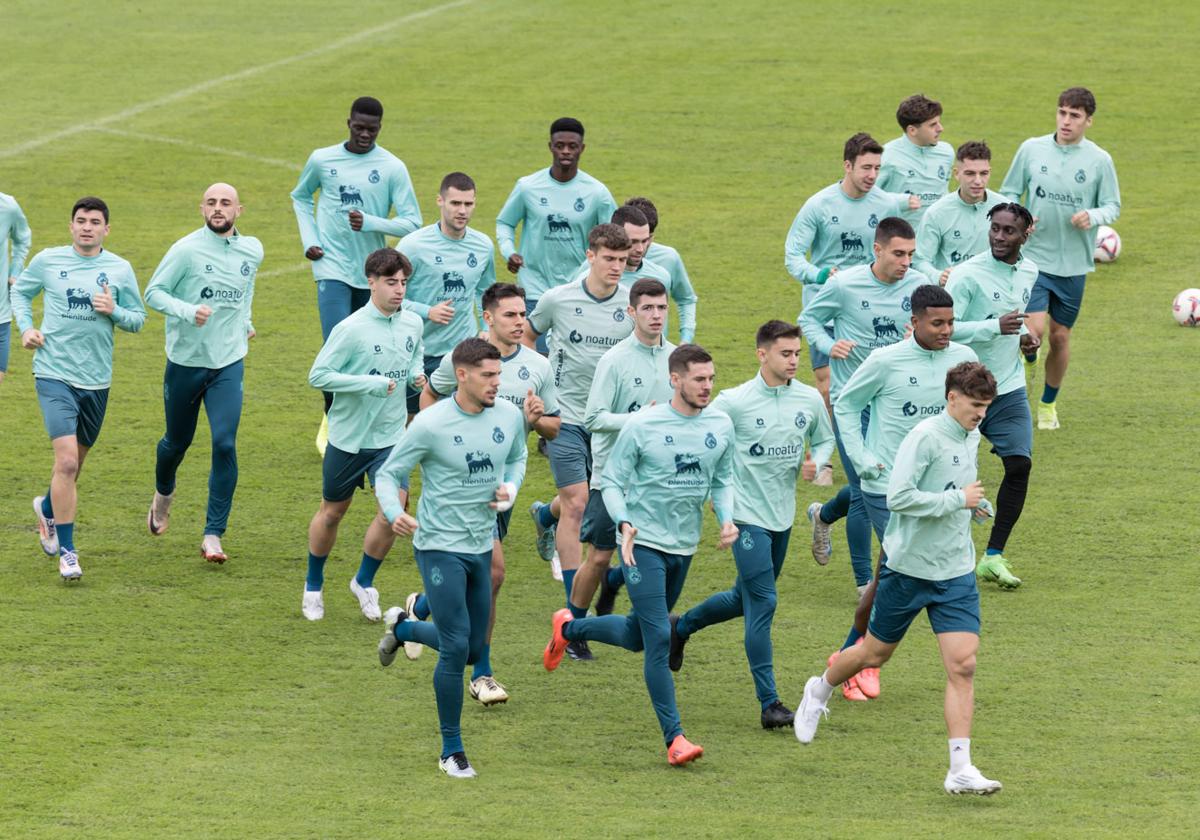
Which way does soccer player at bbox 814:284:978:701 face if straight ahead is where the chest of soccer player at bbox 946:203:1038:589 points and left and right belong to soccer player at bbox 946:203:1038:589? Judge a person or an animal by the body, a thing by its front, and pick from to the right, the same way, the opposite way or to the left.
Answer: the same way

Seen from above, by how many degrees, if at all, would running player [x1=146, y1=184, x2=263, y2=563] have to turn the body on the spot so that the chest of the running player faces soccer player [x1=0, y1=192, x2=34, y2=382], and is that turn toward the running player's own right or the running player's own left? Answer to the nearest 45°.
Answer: approximately 180°

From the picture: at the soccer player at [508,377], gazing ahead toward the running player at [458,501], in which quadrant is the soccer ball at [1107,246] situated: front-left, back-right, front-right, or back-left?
back-left

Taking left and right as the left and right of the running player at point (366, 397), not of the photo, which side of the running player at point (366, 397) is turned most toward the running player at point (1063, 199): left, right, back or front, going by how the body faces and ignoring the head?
left

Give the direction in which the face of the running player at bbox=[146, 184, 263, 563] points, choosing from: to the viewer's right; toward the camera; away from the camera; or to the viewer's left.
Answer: toward the camera

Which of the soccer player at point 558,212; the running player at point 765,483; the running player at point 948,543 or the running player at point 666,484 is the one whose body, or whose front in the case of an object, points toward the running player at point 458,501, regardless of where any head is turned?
the soccer player

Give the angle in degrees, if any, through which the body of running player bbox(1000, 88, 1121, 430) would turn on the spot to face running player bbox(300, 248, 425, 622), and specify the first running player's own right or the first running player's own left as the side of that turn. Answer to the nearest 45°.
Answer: approximately 45° to the first running player's own right

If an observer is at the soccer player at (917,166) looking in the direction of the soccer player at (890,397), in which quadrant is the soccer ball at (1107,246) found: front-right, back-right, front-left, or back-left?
back-left

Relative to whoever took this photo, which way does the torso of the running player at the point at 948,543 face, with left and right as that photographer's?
facing the viewer and to the right of the viewer

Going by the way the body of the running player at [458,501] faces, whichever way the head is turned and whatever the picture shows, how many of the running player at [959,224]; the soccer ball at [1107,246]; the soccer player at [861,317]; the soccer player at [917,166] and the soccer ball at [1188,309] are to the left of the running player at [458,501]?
5

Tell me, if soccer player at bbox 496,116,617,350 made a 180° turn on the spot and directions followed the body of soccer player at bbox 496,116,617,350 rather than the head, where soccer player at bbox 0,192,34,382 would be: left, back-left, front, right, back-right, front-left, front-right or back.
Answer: left

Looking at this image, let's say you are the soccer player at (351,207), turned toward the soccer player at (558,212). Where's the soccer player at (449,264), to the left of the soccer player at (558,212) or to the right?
right

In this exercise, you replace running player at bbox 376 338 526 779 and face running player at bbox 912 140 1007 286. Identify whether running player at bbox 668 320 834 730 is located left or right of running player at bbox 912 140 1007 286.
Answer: right

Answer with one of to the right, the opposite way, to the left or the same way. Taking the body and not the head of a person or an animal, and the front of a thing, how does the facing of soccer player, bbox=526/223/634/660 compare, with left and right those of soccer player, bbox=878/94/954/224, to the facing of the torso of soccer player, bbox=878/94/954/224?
the same way

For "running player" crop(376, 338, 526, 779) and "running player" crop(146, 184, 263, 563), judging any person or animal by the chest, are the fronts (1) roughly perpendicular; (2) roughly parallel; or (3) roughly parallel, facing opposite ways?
roughly parallel

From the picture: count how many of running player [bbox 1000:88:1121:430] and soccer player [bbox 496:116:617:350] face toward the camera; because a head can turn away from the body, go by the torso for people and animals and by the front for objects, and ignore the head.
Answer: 2

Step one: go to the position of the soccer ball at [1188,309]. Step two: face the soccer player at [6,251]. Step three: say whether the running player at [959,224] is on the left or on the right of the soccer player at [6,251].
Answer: left

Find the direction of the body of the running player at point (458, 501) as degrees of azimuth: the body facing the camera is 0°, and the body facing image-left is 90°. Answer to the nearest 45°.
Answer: approximately 315°

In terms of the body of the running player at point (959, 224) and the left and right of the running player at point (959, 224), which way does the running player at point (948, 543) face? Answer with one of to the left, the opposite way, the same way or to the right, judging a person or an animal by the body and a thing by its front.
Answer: the same way

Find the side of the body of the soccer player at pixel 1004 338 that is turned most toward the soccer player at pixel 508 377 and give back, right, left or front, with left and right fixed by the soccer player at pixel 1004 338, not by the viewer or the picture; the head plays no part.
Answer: right

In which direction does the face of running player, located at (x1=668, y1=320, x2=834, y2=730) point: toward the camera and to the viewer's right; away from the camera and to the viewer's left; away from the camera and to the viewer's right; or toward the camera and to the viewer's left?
toward the camera and to the viewer's right

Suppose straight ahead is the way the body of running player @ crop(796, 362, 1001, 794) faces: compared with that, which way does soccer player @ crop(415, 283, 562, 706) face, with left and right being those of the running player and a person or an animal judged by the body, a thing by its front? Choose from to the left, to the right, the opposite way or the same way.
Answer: the same way

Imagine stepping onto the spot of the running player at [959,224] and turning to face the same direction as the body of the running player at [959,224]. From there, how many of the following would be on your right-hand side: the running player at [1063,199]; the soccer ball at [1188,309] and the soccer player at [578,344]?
1

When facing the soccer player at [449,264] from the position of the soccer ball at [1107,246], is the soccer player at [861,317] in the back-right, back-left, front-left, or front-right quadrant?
front-left
